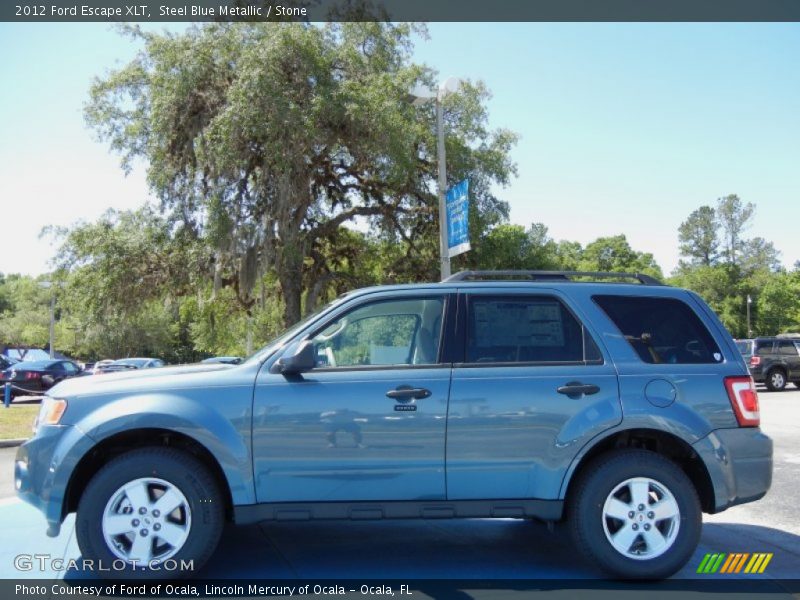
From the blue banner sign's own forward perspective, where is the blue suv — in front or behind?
in front

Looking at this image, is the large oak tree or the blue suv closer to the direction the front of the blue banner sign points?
the blue suv

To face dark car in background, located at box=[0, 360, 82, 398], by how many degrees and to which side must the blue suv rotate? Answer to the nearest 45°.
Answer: approximately 45° to its right

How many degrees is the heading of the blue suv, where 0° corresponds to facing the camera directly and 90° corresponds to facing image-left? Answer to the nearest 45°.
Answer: approximately 90°

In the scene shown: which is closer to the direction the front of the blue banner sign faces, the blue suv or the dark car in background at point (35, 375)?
the blue suv

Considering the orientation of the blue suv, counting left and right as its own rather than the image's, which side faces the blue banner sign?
right

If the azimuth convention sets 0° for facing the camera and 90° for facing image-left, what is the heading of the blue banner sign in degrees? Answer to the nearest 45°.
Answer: approximately 45°

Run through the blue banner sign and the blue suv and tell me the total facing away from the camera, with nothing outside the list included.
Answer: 0

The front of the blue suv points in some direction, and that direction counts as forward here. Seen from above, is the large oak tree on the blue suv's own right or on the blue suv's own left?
on the blue suv's own right
